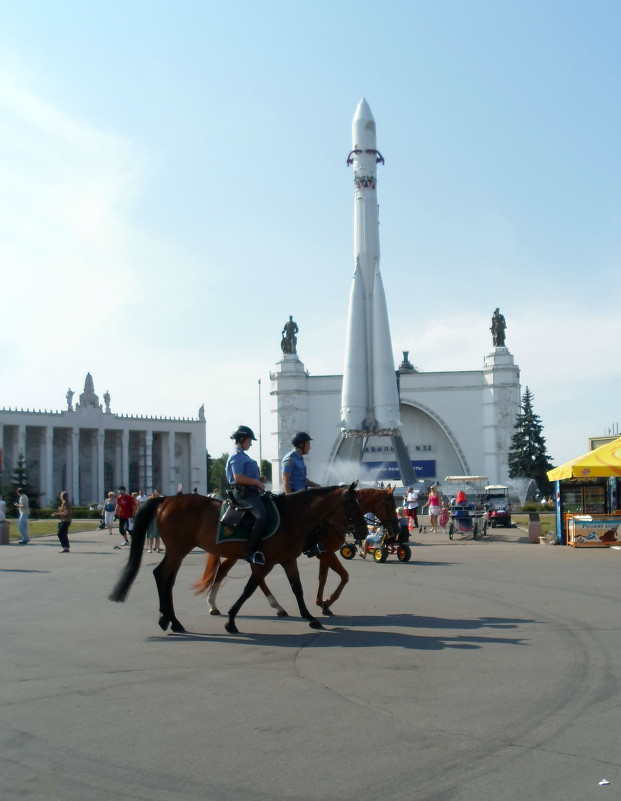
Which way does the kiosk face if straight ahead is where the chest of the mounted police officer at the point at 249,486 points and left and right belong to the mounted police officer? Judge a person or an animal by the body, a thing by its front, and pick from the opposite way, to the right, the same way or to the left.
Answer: to the right

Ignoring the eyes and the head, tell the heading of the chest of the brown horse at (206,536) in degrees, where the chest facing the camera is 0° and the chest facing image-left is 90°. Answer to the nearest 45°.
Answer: approximately 270°

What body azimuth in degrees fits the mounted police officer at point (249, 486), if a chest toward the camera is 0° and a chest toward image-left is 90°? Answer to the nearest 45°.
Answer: approximately 270°

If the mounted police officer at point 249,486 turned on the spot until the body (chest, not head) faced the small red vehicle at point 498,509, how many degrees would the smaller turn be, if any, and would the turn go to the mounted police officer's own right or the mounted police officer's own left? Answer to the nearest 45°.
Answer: approximately 90° to the mounted police officer's own left

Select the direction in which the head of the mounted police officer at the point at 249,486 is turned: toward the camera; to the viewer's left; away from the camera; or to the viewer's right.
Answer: to the viewer's right

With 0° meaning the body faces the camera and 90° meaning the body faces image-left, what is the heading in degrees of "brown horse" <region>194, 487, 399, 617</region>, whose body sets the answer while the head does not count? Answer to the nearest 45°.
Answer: approximately 270°

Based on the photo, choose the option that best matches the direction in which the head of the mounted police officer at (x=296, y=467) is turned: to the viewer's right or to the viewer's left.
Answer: to the viewer's right

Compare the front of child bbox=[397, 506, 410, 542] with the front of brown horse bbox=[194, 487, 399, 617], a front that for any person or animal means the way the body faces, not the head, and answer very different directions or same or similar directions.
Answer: very different directions

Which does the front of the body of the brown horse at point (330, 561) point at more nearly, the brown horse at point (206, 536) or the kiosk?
the kiosk
